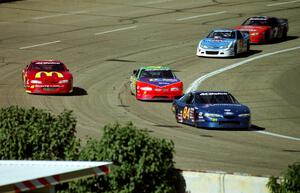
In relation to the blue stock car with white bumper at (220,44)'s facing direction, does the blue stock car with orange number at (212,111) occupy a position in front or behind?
in front

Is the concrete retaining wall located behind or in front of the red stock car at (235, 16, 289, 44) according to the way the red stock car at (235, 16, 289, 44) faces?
in front

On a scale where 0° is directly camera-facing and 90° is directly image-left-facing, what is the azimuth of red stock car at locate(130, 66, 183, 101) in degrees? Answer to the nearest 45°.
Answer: approximately 0°

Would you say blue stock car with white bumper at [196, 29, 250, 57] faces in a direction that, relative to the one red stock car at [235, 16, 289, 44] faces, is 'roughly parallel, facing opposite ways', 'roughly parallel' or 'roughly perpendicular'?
roughly parallel

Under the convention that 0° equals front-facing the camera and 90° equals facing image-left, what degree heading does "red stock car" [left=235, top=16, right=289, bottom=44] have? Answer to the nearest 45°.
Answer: approximately 45°

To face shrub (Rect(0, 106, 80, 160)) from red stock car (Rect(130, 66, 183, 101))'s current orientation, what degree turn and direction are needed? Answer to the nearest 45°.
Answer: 0° — it already faces it

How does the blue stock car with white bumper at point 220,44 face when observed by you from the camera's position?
facing the viewer and to the left of the viewer

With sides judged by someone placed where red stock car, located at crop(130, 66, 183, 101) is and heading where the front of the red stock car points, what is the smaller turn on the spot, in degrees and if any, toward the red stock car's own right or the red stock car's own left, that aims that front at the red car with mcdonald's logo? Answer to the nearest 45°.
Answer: approximately 90° to the red stock car's own right
